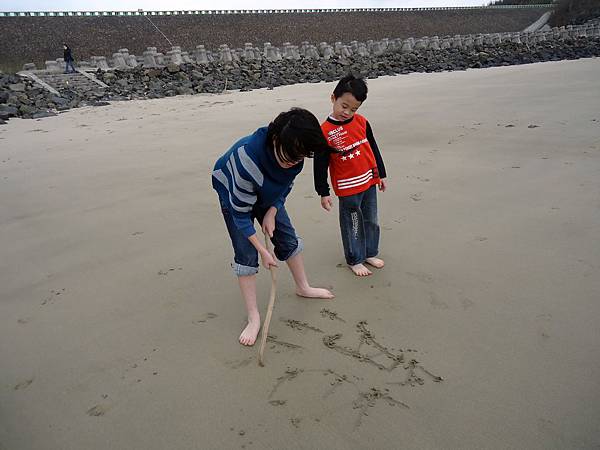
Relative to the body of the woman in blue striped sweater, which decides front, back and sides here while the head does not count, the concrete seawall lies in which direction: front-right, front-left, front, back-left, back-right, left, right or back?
back-left

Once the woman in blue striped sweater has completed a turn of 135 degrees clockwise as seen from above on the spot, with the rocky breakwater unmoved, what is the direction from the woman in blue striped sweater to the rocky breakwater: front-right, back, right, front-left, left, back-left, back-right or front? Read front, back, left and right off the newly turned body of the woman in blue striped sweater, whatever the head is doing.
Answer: right

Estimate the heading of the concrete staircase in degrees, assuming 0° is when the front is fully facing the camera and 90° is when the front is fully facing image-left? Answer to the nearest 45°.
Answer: approximately 315°

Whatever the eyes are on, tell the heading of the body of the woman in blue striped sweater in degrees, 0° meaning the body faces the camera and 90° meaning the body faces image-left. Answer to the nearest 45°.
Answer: approximately 315°

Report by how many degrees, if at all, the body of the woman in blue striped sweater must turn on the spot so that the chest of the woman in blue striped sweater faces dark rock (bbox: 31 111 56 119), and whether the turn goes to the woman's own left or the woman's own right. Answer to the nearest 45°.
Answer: approximately 180°

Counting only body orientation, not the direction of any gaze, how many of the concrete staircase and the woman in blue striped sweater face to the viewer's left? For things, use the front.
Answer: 0
